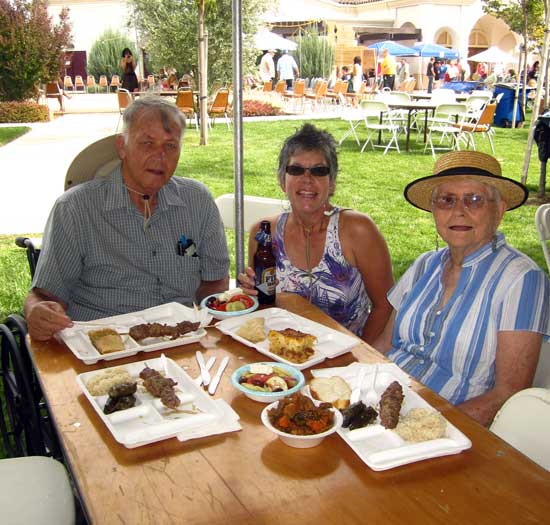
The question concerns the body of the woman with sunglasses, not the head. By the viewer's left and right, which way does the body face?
facing the viewer and to the left of the viewer

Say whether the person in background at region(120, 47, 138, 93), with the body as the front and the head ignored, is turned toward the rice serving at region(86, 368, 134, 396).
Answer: yes

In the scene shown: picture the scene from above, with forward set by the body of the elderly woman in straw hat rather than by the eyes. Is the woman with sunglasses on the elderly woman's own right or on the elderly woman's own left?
on the elderly woman's own right

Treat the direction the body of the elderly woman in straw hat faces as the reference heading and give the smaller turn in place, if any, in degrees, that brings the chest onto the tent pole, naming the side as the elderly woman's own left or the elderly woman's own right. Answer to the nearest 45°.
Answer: approximately 90° to the elderly woman's own right

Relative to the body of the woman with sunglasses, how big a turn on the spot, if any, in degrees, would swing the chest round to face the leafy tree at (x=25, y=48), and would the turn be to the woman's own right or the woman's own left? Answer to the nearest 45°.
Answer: approximately 90° to the woman's own right

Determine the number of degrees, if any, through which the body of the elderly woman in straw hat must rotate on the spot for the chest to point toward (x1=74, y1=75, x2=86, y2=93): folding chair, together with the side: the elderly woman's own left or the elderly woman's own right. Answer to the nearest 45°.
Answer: approximately 90° to the elderly woman's own right

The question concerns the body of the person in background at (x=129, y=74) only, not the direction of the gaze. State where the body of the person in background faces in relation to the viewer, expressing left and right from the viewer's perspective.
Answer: facing the viewer

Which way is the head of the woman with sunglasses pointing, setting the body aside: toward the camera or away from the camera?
toward the camera

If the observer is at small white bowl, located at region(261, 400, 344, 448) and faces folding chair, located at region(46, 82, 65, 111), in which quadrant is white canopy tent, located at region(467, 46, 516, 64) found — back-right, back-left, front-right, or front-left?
front-right

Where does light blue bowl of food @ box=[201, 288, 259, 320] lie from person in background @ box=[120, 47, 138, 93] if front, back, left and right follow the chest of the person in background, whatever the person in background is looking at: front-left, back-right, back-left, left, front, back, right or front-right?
front

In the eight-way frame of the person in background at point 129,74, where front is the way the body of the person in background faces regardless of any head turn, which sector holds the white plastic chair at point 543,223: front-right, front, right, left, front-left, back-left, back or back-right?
front

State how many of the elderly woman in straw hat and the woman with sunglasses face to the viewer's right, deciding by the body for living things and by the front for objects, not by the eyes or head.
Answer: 0

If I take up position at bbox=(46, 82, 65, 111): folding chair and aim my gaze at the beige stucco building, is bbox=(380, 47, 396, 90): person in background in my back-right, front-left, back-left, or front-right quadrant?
front-right

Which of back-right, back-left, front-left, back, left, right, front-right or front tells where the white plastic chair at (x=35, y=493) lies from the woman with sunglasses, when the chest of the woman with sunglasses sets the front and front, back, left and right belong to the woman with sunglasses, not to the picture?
front

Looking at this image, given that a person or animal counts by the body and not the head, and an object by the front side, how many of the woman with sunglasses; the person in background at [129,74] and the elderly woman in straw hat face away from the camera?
0

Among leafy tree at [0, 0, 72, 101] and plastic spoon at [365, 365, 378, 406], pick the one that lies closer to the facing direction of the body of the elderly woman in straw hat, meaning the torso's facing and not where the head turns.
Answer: the plastic spoon

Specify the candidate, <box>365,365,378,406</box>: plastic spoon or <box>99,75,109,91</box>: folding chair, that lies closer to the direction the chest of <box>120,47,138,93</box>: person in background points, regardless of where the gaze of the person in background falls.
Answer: the plastic spoon

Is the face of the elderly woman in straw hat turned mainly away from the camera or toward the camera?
toward the camera

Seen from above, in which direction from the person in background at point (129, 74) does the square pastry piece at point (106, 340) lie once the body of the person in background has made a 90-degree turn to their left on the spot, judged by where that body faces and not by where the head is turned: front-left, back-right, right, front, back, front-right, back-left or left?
right

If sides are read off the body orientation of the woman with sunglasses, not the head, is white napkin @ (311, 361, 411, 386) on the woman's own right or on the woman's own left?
on the woman's own left
